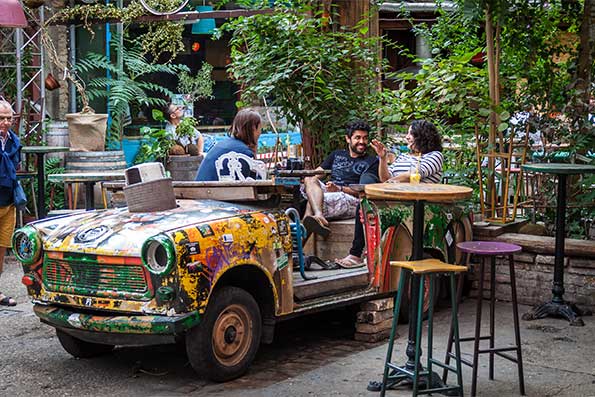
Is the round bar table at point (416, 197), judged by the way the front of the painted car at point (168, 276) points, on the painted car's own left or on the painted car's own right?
on the painted car's own left

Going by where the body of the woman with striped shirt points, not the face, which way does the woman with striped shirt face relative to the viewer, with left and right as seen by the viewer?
facing to the left of the viewer

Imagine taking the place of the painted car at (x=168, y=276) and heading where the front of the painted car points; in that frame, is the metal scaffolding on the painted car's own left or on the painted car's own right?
on the painted car's own right

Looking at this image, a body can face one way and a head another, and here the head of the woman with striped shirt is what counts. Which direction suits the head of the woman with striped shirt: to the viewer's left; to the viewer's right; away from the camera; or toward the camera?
to the viewer's left

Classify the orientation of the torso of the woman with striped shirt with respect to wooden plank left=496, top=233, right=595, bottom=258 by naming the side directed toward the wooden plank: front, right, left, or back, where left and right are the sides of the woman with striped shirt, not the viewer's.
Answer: back

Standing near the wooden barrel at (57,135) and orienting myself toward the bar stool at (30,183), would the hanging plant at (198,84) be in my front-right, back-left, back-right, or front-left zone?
back-left

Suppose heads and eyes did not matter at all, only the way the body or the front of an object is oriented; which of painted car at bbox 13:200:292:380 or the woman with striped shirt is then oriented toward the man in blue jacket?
the woman with striped shirt

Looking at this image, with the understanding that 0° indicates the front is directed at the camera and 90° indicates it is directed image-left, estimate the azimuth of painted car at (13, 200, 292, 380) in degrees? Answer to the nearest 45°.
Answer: approximately 45°

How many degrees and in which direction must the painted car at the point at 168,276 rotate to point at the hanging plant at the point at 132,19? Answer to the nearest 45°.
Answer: approximately 135° to its right
